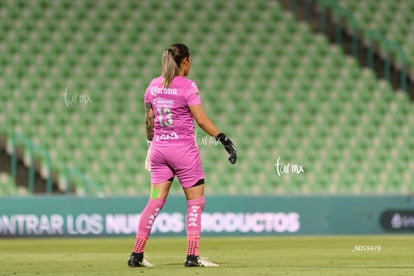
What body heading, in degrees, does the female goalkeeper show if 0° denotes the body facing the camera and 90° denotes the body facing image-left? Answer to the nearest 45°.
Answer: approximately 225°

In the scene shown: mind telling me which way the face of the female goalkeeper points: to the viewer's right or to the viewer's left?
to the viewer's right
